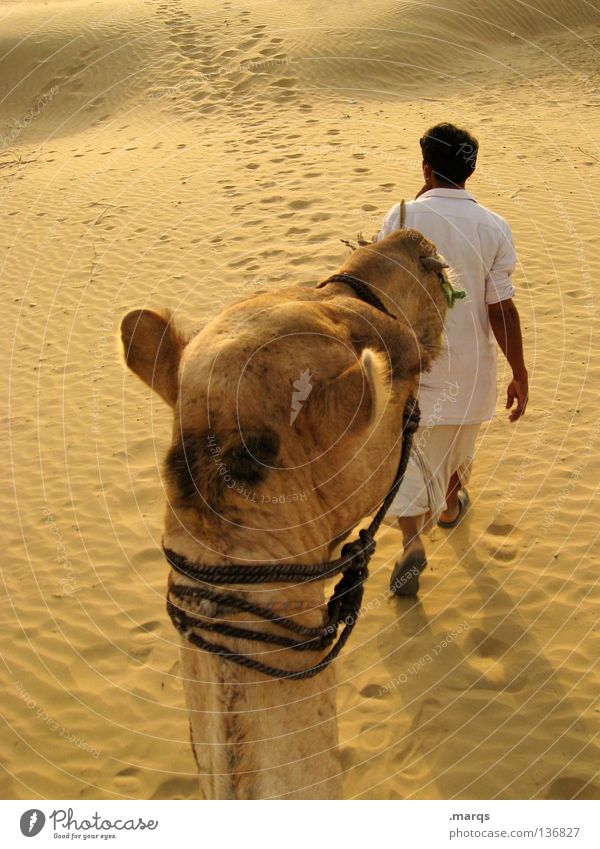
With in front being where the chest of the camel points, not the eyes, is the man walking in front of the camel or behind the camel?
in front

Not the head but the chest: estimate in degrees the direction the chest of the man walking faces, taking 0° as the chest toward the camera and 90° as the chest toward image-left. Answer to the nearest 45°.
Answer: approximately 180°

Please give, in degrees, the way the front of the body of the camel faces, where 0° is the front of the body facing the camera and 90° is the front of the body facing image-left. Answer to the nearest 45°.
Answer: approximately 225°

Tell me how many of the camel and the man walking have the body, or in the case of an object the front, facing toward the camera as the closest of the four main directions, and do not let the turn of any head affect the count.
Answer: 0

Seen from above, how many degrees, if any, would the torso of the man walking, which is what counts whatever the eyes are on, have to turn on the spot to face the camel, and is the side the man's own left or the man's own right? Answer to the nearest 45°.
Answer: approximately 180°
